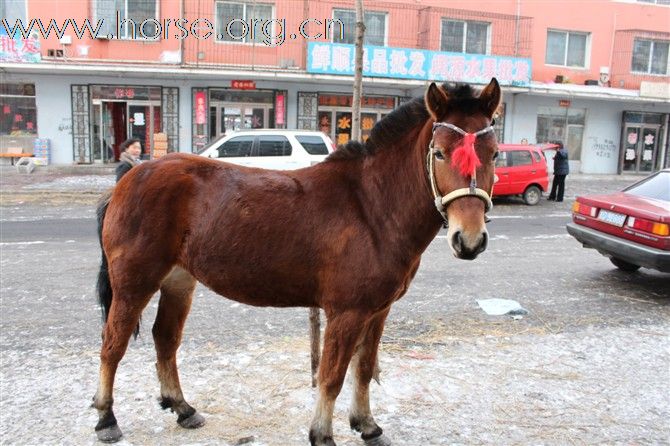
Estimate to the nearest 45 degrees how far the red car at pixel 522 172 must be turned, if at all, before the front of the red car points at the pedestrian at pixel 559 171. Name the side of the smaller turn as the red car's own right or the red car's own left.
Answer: approximately 135° to the red car's own right

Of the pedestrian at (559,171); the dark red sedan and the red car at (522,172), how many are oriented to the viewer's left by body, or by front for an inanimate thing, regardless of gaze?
2

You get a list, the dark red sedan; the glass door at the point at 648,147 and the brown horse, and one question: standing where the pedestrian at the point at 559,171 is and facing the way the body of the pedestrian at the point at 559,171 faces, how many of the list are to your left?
2

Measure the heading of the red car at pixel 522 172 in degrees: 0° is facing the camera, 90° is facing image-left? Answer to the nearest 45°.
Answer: approximately 90°

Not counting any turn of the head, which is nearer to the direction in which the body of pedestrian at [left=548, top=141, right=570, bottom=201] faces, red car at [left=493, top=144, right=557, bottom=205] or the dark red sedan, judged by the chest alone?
the red car

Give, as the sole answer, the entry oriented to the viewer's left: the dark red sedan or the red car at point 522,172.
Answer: the red car

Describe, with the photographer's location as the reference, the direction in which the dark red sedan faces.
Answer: facing away from the viewer and to the right of the viewer

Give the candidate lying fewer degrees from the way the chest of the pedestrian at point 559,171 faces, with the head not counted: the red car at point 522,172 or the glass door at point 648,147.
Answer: the red car

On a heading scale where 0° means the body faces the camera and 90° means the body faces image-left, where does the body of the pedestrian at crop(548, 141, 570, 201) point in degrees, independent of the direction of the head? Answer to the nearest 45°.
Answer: approximately 90°

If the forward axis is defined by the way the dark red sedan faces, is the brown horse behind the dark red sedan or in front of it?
behind

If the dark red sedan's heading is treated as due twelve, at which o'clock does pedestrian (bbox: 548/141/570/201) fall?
The pedestrian is roughly at 10 o'clock from the dark red sedan.

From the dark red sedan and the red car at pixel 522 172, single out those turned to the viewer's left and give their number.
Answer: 1

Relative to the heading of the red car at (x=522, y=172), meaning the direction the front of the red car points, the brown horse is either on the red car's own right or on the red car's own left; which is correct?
on the red car's own left

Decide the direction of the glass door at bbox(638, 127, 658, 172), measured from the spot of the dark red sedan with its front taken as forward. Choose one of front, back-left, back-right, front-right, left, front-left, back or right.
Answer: front-left
